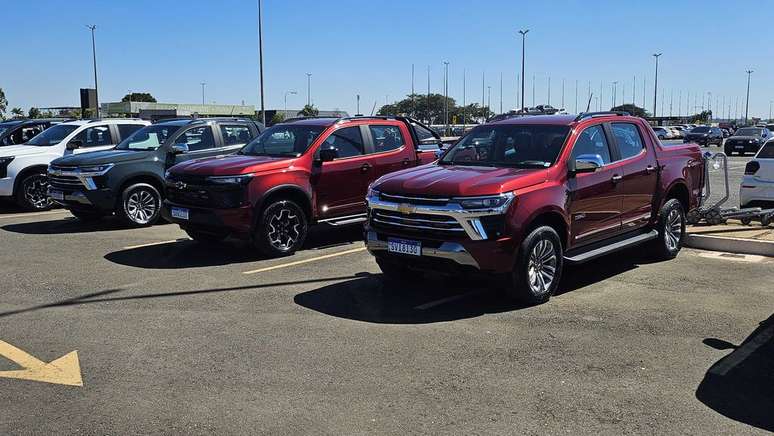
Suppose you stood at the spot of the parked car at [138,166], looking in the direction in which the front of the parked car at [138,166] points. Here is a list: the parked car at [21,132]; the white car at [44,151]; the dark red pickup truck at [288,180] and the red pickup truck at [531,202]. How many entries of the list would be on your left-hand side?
2

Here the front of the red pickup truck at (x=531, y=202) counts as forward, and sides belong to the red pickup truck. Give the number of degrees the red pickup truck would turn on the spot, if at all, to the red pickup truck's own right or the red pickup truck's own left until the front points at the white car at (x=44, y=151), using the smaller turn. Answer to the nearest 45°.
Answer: approximately 90° to the red pickup truck's own right

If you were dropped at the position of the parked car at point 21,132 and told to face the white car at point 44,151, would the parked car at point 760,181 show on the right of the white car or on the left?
left

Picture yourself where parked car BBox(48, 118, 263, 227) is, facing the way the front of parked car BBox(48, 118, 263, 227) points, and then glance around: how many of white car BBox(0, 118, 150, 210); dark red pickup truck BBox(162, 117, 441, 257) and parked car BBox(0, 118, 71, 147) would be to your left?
1

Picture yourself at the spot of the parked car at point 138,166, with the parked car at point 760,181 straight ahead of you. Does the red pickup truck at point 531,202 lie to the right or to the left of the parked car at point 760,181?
right

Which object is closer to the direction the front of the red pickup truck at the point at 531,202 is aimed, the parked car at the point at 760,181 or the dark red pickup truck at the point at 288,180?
the dark red pickup truck

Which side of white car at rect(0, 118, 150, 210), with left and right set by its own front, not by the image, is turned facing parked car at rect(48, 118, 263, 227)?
left

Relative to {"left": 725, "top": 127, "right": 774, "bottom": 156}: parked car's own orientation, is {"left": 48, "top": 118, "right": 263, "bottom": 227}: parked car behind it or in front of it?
in front

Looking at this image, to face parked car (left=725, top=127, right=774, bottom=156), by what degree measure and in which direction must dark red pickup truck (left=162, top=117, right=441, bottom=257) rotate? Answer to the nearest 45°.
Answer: approximately 180°

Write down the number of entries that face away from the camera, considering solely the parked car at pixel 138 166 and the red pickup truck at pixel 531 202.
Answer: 0

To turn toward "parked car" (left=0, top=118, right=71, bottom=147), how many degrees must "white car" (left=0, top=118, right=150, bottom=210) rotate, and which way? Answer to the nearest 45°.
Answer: approximately 135° to its right

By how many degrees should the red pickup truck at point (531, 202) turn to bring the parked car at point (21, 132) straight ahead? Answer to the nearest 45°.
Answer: approximately 90° to its right

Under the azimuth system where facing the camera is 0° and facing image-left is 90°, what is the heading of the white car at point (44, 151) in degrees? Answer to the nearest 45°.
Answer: approximately 45°
